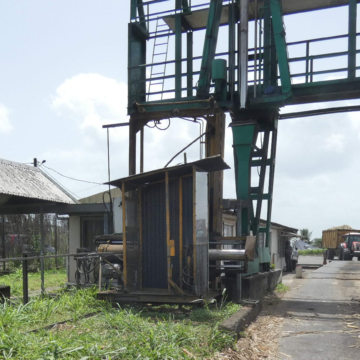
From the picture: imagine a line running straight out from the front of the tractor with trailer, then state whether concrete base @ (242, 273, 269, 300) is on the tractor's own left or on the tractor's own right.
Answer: on the tractor's own right

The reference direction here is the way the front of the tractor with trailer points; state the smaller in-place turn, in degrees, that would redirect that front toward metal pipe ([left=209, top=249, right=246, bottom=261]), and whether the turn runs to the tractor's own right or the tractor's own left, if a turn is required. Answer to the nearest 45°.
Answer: approximately 45° to the tractor's own right

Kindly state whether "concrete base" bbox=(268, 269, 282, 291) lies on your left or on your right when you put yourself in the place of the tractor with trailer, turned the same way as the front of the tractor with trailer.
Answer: on your right

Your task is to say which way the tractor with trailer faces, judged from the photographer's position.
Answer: facing the viewer and to the right of the viewer

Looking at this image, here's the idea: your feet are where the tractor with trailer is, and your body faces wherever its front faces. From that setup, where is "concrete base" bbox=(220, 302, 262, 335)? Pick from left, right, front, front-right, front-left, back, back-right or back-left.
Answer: front-right

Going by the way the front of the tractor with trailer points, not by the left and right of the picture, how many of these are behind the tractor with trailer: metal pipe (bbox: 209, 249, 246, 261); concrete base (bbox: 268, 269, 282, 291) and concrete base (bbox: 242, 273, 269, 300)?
0

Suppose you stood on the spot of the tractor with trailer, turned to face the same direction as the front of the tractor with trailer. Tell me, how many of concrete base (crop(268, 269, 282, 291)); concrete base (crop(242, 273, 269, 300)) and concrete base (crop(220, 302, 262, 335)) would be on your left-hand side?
0
